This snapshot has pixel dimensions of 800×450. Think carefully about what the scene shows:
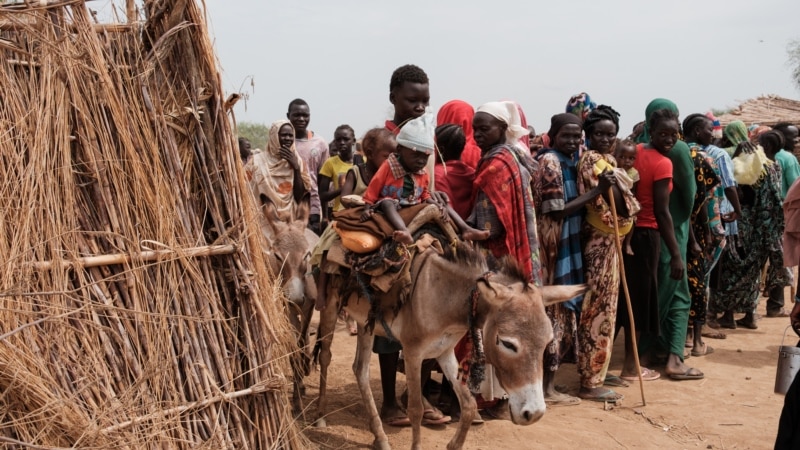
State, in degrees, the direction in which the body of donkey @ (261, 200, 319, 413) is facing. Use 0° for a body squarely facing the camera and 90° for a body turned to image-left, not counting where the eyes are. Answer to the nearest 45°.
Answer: approximately 0°

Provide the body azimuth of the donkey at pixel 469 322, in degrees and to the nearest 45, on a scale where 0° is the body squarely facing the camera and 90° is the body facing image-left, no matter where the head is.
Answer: approximately 315°

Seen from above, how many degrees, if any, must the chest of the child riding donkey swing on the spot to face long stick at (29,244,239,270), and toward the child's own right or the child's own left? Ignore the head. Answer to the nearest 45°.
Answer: approximately 90° to the child's own right

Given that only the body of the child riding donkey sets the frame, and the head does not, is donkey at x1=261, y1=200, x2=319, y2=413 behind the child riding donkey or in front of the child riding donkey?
behind

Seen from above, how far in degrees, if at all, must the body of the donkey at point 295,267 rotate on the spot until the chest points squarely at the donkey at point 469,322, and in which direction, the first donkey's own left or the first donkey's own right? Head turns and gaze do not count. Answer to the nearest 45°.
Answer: approximately 45° to the first donkey's own left

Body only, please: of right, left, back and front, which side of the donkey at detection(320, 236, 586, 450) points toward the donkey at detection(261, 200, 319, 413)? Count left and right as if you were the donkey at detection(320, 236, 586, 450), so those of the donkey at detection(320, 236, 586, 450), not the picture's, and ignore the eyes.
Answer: back

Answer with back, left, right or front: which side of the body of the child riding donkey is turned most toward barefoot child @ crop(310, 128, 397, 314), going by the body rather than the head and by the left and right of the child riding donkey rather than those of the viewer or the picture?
back

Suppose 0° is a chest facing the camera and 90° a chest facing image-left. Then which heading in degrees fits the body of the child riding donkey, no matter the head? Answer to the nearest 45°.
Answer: approximately 315°
